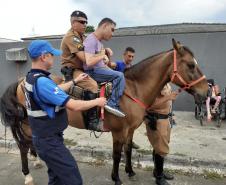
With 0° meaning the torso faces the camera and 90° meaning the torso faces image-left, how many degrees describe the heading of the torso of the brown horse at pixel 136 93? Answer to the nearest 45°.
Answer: approximately 270°

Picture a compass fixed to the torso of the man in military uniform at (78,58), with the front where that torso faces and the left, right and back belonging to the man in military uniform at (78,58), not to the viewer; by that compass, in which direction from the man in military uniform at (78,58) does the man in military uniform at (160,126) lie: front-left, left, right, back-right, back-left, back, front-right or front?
front

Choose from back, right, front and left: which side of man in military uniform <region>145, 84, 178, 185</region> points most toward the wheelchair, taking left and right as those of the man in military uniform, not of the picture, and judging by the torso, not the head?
left

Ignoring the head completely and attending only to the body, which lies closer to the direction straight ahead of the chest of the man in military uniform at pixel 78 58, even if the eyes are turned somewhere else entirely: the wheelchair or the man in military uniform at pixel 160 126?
the man in military uniform

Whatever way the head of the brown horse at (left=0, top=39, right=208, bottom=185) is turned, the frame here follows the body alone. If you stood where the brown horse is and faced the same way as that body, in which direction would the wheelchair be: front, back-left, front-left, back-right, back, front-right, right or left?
front-left

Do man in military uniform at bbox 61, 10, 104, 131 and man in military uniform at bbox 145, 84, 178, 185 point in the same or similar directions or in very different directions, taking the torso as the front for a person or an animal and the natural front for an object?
same or similar directions
